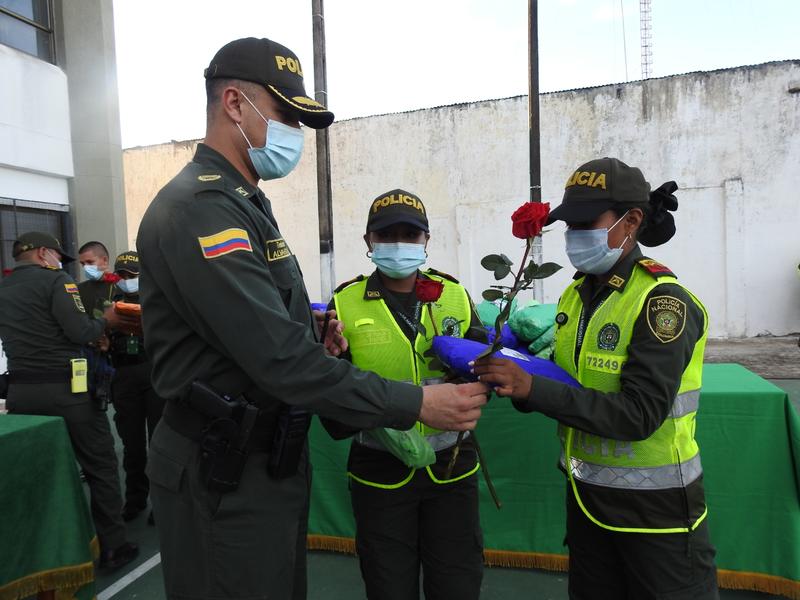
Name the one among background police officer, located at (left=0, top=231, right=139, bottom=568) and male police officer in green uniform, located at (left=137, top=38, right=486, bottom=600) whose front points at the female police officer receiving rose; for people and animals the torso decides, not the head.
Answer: the male police officer in green uniform

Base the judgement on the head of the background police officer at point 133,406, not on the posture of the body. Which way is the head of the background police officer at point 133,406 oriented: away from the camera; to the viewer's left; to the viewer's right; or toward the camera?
toward the camera

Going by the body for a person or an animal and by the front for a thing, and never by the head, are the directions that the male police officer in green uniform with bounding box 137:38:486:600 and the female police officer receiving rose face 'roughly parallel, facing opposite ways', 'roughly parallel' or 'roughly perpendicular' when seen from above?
roughly parallel, facing opposite ways

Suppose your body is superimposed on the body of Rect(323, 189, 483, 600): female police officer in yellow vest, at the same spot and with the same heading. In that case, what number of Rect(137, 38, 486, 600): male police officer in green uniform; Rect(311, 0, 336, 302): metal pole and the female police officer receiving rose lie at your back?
1

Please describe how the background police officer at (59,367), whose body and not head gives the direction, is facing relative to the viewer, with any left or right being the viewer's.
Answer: facing away from the viewer and to the right of the viewer

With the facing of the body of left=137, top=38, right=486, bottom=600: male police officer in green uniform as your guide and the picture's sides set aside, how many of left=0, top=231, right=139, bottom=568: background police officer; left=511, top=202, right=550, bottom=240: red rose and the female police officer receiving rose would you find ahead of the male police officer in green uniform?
2

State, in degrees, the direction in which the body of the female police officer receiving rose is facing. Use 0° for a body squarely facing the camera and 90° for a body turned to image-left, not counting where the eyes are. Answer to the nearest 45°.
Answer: approximately 45°

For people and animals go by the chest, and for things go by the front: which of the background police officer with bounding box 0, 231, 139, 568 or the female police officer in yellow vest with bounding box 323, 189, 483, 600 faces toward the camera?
the female police officer in yellow vest

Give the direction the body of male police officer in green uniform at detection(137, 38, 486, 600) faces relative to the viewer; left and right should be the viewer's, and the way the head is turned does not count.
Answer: facing to the right of the viewer

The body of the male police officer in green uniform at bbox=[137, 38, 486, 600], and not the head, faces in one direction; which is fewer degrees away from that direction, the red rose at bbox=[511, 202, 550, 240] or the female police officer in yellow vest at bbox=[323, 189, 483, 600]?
the red rose

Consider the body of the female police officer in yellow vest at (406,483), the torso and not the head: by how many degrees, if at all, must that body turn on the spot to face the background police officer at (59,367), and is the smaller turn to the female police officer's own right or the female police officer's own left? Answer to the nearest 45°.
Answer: approximately 135° to the female police officer's own right

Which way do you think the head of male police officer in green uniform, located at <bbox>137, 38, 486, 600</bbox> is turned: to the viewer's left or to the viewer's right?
to the viewer's right

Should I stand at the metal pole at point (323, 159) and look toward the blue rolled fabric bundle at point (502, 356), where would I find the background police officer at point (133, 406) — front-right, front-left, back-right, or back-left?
front-right
